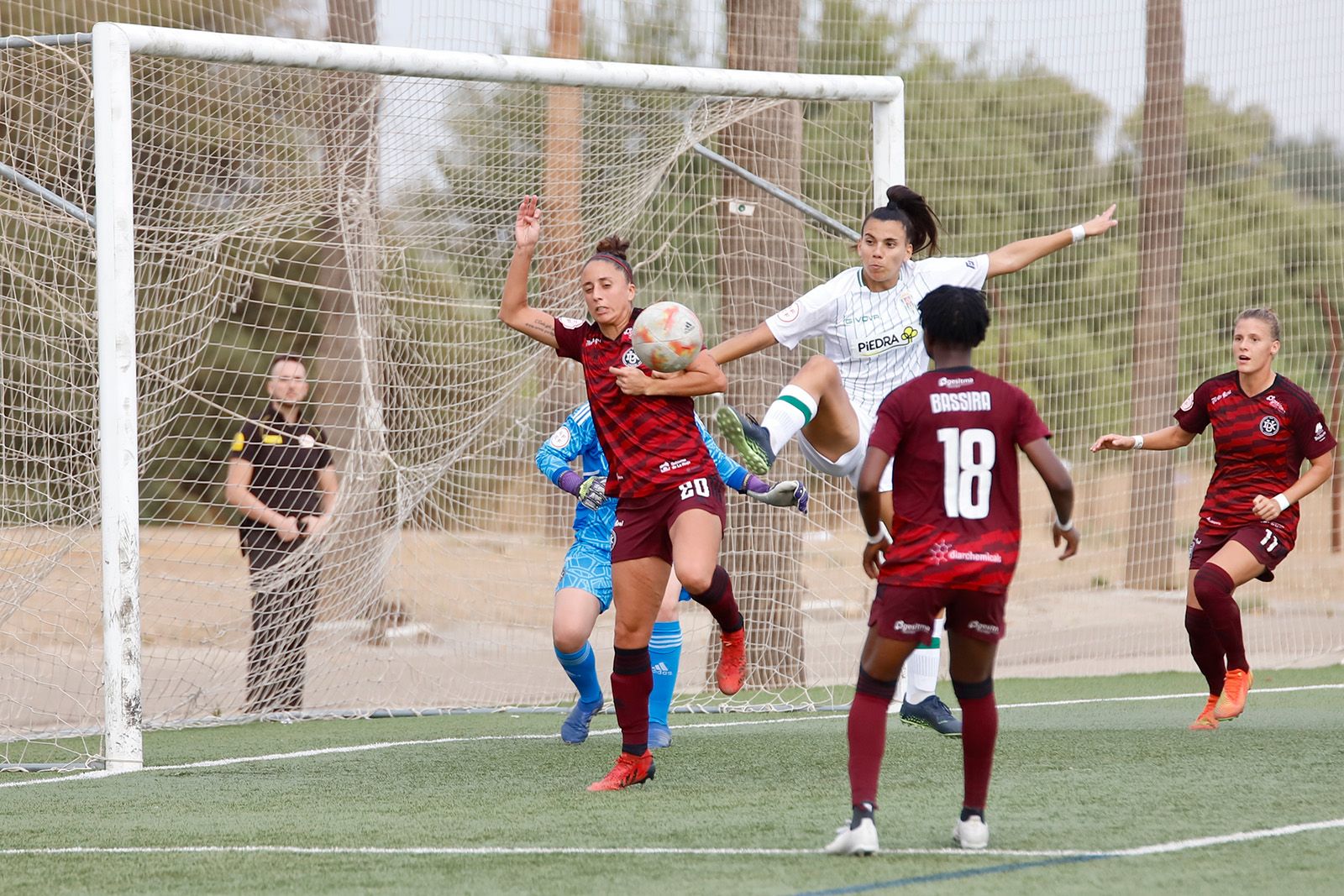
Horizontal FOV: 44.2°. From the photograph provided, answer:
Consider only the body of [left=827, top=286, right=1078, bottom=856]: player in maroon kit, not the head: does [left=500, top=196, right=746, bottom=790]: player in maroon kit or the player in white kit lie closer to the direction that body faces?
the player in white kit

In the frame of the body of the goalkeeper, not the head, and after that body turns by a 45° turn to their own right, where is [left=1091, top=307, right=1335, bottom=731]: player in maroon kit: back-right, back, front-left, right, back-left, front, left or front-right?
back-left

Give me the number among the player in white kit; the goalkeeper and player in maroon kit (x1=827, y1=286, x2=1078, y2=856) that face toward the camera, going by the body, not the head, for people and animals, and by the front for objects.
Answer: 2

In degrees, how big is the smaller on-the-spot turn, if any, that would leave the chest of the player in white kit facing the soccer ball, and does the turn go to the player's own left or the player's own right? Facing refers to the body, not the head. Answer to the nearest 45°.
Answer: approximately 45° to the player's own right

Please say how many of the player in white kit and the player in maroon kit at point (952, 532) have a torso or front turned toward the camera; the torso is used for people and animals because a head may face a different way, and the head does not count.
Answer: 1

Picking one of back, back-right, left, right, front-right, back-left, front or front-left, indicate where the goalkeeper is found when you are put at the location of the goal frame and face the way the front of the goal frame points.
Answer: front-left

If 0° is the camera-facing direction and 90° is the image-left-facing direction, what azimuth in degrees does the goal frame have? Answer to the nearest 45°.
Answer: approximately 315°

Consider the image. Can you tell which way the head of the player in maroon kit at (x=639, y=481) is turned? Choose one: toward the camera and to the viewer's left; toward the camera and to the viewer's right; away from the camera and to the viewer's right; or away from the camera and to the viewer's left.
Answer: toward the camera and to the viewer's left

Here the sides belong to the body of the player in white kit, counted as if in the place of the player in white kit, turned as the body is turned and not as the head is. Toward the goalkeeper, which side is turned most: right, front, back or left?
right

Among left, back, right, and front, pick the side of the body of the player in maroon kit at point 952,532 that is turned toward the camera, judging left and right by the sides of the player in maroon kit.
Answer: back

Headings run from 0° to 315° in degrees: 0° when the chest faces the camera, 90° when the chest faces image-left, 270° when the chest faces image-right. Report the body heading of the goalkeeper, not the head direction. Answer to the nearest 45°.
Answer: approximately 0°

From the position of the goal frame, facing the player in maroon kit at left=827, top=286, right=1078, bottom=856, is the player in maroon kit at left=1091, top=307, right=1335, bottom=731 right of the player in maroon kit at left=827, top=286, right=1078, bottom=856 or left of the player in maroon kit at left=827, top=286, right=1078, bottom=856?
left

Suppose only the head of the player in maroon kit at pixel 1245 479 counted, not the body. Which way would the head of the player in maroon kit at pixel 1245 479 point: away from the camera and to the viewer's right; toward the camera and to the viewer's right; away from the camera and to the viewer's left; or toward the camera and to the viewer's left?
toward the camera and to the viewer's left

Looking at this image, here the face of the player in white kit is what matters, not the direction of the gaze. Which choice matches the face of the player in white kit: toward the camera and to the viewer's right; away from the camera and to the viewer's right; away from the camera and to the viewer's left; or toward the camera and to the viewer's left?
toward the camera and to the viewer's left

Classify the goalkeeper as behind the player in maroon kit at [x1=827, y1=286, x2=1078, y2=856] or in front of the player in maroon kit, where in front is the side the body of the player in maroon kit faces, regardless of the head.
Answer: in front

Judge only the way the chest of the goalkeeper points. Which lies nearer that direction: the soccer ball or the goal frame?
the soccer ball

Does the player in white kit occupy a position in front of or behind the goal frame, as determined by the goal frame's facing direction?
in front
